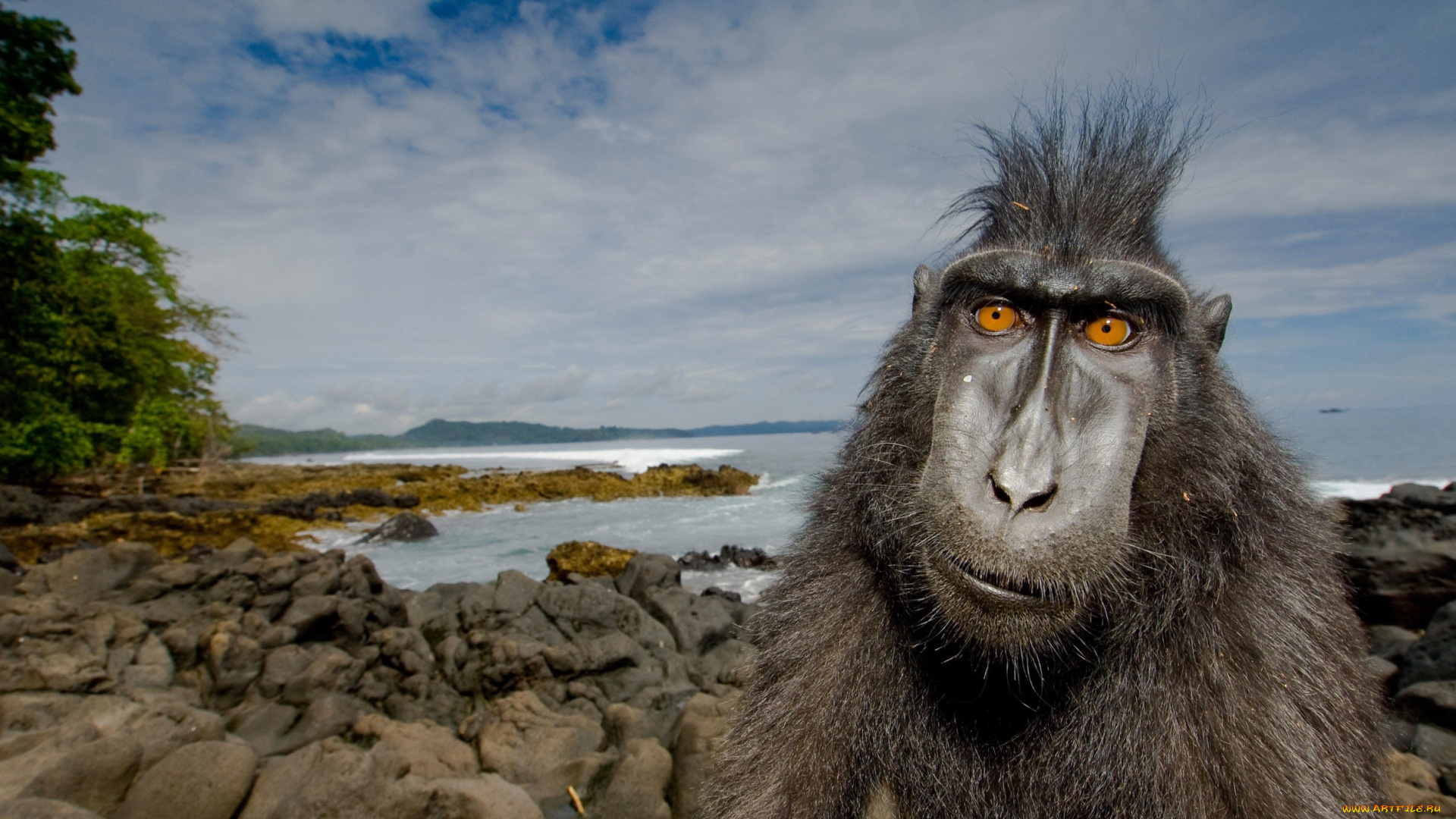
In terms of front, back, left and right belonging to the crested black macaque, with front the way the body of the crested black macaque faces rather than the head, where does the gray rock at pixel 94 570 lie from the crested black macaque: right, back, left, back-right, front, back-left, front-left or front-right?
right

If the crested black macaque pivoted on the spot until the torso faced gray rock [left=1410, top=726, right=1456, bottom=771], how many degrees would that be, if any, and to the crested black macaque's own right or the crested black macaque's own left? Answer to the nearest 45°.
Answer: approximately 135° to the crested black macaque's own left

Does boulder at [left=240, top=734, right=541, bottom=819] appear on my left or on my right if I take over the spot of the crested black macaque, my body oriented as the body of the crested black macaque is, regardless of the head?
on my right

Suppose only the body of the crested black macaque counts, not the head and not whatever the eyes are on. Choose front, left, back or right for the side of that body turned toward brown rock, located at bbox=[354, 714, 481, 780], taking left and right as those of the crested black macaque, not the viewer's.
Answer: right

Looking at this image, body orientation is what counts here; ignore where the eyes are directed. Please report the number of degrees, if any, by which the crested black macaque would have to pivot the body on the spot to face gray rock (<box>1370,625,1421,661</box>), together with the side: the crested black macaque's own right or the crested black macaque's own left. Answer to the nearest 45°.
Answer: approximately 135° to the crested black macaque's own left

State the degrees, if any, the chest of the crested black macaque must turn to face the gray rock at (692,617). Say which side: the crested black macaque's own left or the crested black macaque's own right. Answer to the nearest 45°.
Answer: approximately 135° to the crested black macaque's own right

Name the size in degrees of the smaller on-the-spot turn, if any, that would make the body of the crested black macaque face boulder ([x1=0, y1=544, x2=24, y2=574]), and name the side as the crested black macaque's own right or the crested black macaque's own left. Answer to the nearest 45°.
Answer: approximately 90° to the crested black macaque's own right

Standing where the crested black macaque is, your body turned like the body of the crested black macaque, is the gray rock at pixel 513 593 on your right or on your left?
on your right

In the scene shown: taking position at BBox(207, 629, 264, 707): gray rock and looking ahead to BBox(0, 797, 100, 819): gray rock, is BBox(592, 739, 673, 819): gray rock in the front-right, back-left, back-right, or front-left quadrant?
front-left

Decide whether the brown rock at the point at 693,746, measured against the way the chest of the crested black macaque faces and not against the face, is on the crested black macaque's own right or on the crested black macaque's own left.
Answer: on the crested black macaque's own right

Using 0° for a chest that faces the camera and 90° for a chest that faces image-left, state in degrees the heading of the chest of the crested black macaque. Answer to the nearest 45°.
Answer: approximately 0°

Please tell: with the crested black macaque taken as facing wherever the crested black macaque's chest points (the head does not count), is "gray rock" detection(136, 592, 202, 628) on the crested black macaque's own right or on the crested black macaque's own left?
on the crested black macaque's own right

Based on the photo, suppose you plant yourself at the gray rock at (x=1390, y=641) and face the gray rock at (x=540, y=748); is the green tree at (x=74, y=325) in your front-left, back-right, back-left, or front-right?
front-right
